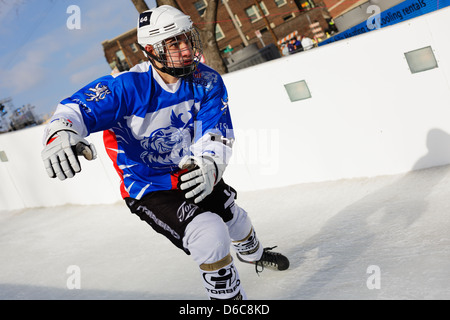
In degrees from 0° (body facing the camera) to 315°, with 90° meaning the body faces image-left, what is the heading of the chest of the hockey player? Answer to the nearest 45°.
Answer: approximately 315°

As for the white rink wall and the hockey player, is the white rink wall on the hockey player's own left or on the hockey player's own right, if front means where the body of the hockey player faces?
on the hockey player's own left

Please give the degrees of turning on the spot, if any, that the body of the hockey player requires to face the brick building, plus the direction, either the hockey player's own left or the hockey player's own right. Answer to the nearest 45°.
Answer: approximately 135° to the hockey player's own left
